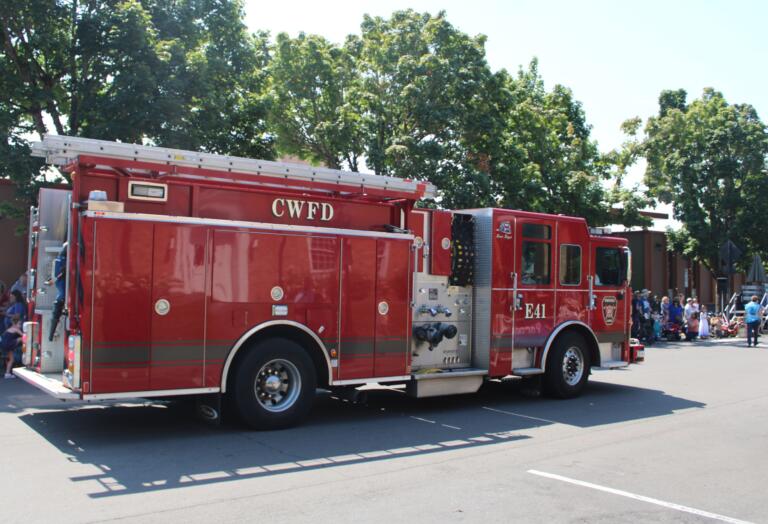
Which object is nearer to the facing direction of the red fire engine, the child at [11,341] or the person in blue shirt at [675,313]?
the person in blue shirt

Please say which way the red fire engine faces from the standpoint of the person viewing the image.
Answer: facing away from the viewer and to the right of the viewer

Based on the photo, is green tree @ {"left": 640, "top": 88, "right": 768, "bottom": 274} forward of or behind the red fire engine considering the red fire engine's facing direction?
forward

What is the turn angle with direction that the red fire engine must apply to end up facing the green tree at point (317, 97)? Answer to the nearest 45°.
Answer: approximately 45° to its left

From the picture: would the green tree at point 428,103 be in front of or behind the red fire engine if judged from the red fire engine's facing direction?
in front

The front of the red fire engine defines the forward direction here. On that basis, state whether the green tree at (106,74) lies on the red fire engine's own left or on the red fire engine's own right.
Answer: on the red fire engine's own left

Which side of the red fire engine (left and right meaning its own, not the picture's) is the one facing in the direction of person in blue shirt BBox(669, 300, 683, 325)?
front
